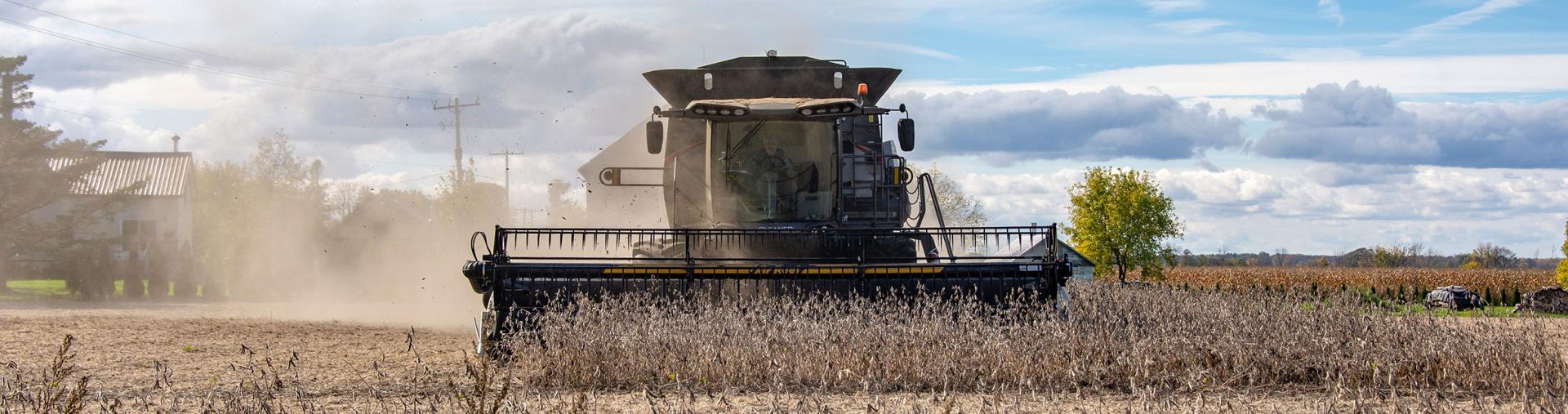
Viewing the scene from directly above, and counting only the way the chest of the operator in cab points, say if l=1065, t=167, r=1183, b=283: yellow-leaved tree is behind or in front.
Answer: behind

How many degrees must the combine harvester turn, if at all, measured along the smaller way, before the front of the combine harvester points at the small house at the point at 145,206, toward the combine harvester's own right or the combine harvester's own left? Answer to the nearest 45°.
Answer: approximately 135° to the combine harvester's own right

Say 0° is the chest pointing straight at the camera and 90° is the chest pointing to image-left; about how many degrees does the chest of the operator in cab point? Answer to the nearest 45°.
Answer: approximately 0°
